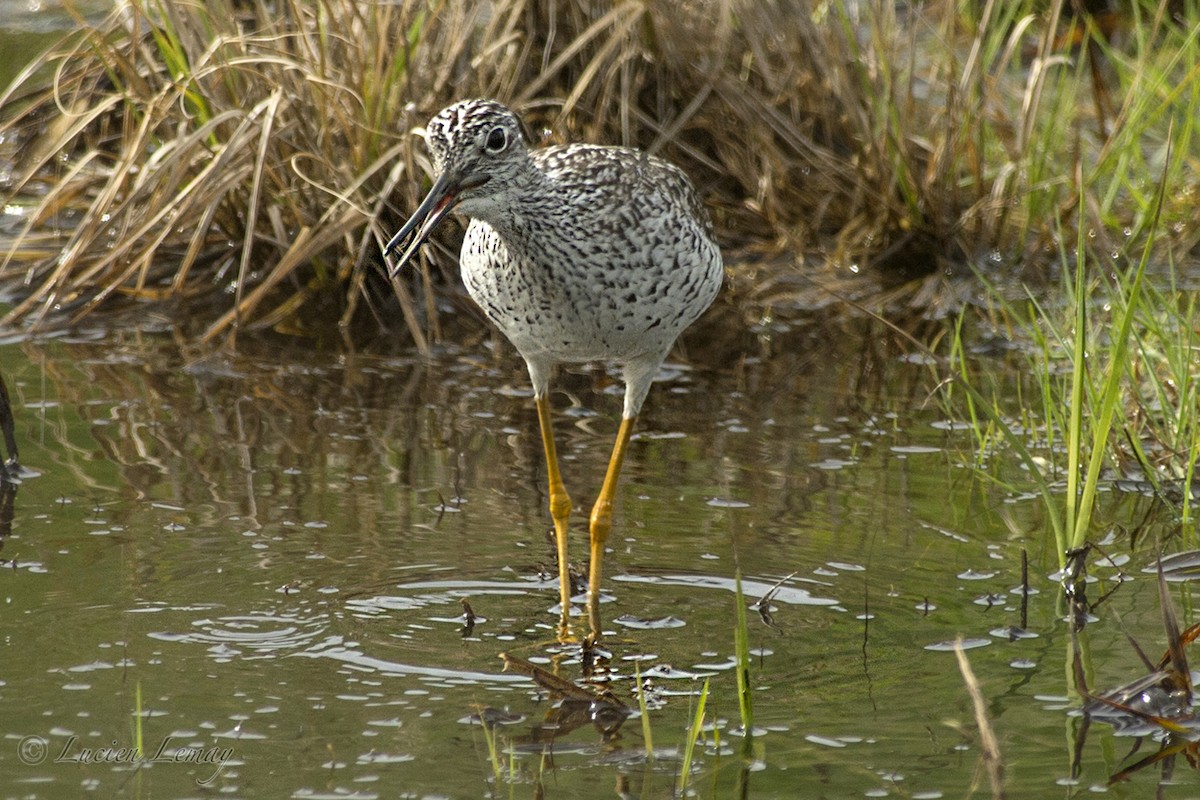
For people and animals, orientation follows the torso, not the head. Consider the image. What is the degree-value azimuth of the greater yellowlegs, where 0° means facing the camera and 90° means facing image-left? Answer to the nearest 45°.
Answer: approximately 45°
